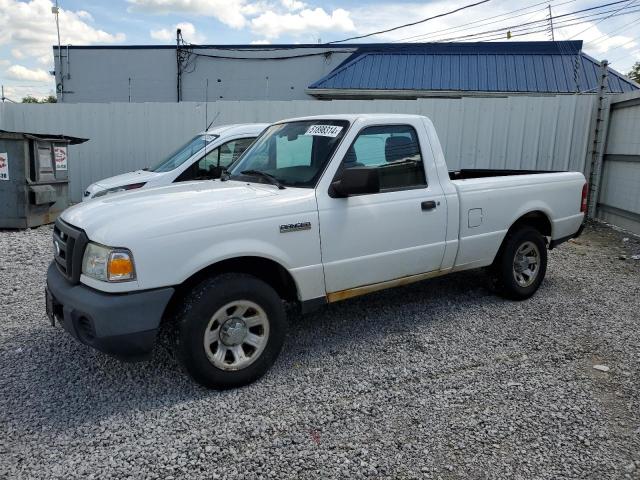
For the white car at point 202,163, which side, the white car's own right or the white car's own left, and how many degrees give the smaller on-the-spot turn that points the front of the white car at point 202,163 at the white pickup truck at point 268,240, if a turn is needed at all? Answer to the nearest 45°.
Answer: approximately 45° to the white car's own left

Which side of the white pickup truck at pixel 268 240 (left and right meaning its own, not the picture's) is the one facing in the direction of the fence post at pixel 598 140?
back

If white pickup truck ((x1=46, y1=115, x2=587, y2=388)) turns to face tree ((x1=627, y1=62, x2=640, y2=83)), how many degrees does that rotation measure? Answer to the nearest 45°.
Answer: approximately 180°

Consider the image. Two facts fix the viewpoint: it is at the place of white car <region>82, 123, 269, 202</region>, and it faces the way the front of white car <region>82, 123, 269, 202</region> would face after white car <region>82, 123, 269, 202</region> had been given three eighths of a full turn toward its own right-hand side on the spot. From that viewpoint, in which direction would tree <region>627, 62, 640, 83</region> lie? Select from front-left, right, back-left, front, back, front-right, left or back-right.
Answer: front-right

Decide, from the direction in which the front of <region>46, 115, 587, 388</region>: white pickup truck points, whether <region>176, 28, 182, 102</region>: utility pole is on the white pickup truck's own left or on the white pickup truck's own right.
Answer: on the white pickup truck's own right

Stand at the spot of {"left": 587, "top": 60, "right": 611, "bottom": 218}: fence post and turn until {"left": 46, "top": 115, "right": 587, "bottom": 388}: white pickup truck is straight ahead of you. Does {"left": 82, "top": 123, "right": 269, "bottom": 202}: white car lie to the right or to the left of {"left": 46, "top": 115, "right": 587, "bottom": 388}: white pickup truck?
right

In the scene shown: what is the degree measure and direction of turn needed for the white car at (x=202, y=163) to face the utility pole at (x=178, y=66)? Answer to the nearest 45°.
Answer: approximately 135° to its right

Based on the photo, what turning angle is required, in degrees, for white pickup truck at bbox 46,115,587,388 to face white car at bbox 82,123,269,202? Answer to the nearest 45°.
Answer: approximately 135° to its right

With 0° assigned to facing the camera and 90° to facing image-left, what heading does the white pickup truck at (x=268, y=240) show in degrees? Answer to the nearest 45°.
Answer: approximately 45°

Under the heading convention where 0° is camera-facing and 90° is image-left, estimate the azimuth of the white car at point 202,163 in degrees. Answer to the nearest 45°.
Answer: approximately 45°

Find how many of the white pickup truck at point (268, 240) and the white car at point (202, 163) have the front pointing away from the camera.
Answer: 0
